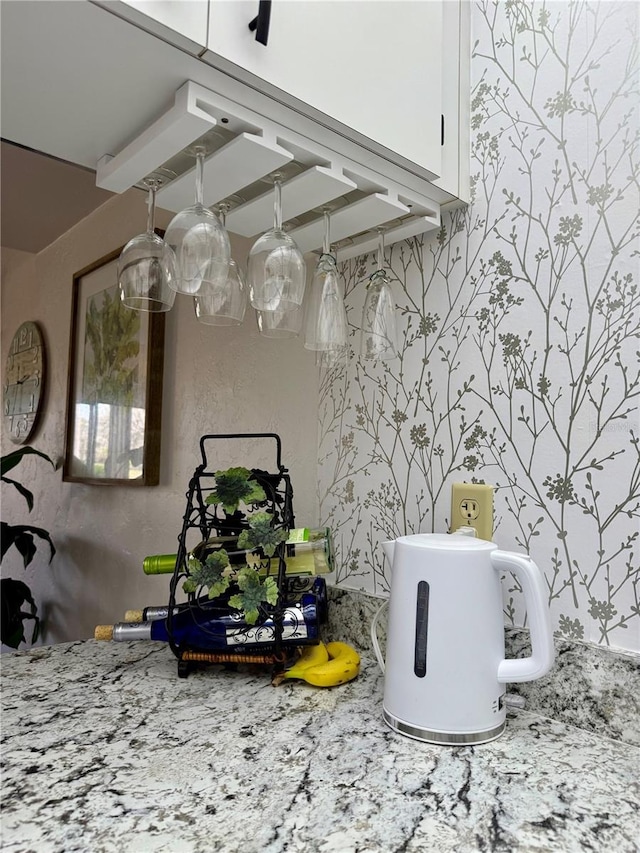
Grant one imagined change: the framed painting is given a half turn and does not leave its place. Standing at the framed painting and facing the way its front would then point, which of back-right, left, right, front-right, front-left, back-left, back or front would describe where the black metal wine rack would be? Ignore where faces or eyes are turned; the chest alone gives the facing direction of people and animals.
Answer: back-right

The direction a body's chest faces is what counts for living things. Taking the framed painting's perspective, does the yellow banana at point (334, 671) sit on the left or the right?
on its left

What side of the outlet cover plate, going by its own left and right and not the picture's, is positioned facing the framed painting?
right

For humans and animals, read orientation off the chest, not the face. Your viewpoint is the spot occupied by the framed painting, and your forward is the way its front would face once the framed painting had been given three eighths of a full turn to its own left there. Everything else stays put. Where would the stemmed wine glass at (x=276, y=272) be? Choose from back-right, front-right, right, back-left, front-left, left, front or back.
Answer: right

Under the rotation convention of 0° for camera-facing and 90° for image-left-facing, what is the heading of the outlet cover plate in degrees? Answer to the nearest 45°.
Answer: approximately 45°
